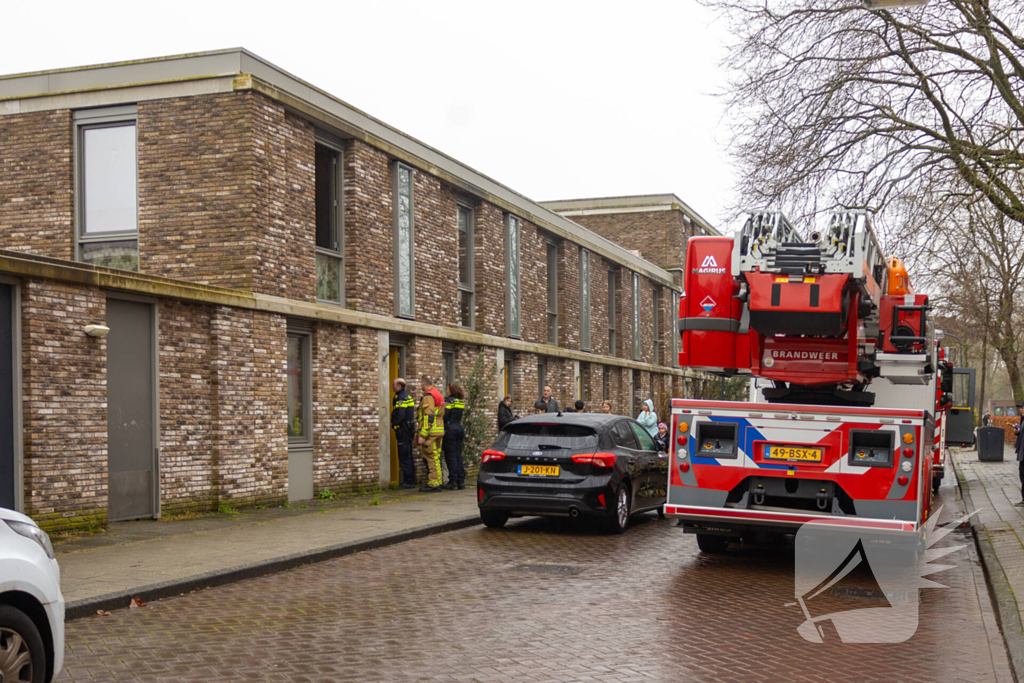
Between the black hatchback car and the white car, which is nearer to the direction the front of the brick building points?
the black hatchback car

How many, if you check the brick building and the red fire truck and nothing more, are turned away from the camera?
1

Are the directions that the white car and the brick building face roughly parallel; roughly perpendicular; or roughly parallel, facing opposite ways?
roughly perpendicular

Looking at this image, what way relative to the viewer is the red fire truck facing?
away from the camera

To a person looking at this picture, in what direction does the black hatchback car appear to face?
facing away from the viewer and to the right of the viewer

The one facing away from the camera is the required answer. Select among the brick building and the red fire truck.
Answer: the red fire truck
